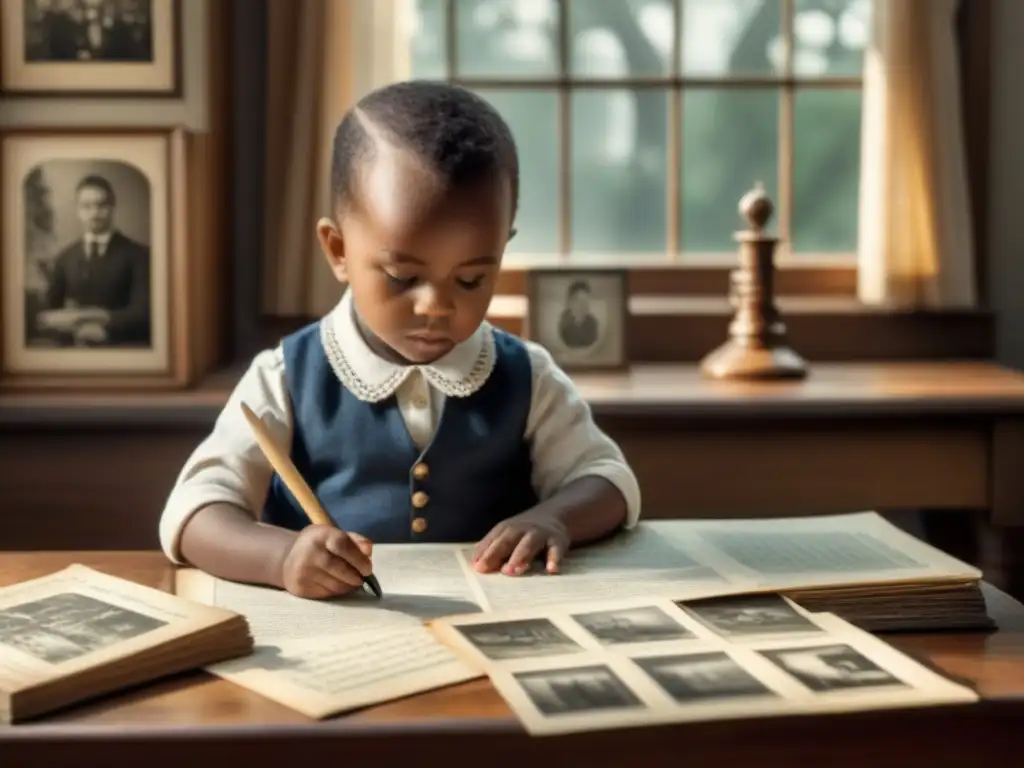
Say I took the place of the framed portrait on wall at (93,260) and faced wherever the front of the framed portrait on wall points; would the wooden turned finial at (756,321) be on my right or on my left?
on my left

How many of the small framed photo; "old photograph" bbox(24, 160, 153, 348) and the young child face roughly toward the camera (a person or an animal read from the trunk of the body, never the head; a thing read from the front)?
3

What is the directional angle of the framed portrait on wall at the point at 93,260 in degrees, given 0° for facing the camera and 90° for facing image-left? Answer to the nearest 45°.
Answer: approximately 0°

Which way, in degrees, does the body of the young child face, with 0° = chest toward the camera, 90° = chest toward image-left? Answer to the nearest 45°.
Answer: approximately 0°

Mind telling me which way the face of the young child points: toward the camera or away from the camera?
toward the camera

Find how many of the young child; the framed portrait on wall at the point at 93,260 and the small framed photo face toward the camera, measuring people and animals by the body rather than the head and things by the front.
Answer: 3

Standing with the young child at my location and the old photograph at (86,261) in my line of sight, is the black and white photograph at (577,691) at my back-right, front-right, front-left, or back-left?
back-left

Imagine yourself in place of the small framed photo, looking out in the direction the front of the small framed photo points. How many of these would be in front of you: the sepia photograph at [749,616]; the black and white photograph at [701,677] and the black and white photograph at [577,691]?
3

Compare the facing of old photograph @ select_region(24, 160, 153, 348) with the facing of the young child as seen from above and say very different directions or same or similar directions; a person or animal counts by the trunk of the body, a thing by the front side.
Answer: same or similar directions

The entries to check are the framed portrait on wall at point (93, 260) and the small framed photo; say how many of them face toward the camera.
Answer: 2

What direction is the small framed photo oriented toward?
toward the camera

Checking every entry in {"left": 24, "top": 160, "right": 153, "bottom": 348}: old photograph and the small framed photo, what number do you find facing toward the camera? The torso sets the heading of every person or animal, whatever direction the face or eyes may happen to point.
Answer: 2

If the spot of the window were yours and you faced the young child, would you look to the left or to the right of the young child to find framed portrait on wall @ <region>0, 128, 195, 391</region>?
right
